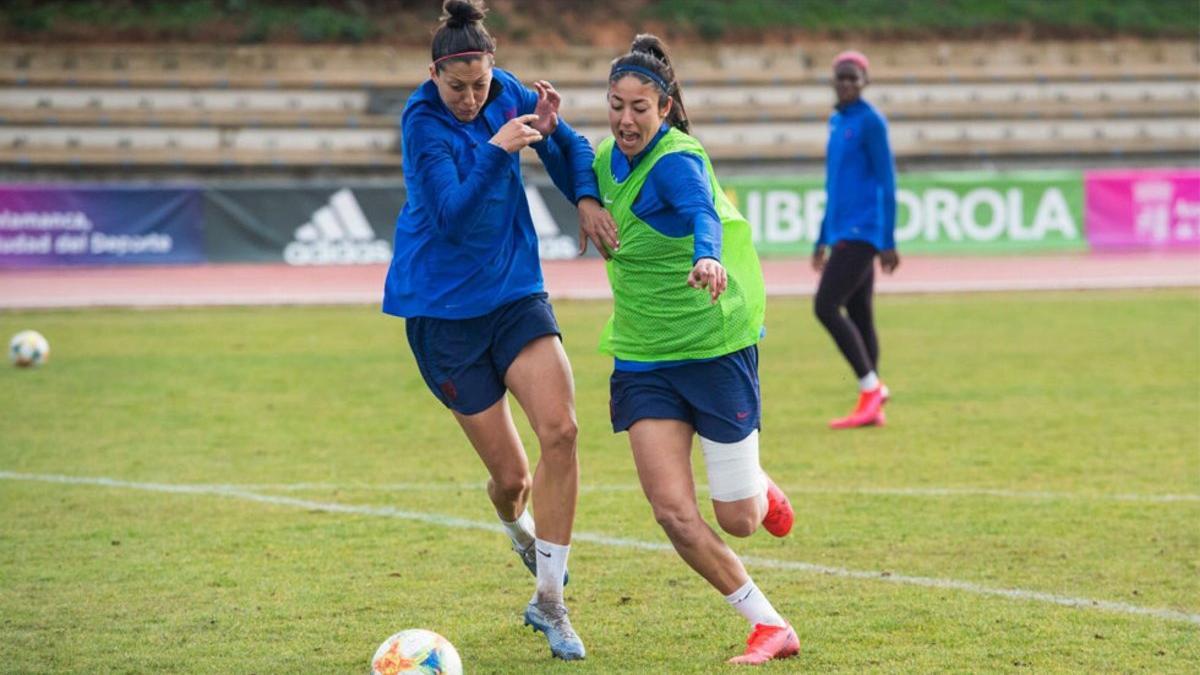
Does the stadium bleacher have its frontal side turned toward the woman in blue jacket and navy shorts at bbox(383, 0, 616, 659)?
yes

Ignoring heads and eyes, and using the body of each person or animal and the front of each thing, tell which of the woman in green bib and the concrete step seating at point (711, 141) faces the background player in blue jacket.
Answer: the concrete step seating

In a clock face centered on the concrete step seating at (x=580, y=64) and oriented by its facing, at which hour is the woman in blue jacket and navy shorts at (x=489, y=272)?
The woman in blue jacket and navy shorts is roughly at 12 o'clock from the concrete step seating.

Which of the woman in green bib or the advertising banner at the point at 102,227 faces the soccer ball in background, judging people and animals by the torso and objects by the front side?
the advertising banner

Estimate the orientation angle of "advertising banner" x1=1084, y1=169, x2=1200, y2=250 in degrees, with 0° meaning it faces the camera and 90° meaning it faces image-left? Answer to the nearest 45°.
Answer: approximately 0°

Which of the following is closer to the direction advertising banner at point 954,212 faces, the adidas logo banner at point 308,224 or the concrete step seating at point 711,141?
the adidas logo banner

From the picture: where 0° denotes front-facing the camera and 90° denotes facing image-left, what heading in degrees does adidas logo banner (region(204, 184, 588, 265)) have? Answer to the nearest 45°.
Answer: approximately 0°

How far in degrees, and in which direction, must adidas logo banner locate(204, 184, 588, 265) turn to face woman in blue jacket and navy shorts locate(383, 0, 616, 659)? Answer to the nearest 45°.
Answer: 0° — it already faces them

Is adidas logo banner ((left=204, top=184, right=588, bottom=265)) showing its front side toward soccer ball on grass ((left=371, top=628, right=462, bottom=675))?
yes

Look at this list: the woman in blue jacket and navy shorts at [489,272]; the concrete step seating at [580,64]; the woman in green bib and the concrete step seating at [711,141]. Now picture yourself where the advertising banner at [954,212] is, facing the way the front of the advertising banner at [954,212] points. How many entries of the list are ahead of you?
2

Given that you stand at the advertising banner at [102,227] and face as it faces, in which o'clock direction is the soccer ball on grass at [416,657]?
The soccer ball on grass is roughly at 12 o'clock from the advertising banner.

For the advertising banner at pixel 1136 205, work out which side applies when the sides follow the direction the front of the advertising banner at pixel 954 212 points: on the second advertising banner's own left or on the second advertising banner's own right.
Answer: on the second advertising banner's own left
